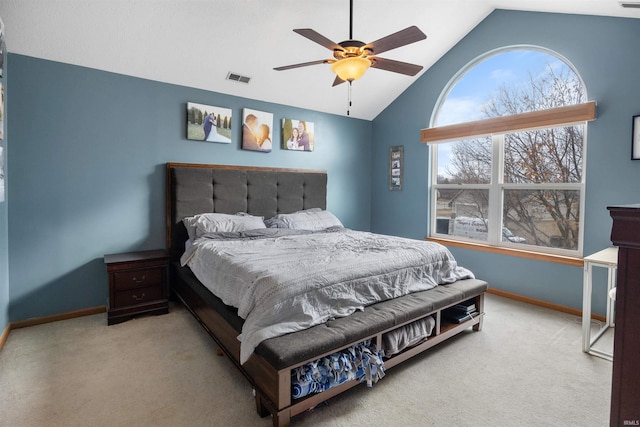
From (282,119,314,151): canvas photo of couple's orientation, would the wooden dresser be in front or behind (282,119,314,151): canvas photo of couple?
in front

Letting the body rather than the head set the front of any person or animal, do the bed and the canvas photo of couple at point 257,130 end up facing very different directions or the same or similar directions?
same or similar directions

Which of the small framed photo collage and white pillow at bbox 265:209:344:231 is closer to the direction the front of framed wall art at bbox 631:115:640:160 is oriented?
the white pillow

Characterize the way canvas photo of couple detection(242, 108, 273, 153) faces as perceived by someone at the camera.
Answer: facing the viewer and to the right of the viewer

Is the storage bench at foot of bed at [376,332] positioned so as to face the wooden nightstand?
no

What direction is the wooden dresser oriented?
to the viewer's left

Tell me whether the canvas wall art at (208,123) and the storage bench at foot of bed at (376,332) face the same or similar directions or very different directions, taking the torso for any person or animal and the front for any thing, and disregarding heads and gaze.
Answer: same or similar directions

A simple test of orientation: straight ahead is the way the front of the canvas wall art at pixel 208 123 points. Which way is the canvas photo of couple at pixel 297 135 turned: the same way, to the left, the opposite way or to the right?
the same way

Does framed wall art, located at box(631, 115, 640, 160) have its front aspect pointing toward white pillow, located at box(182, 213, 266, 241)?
no

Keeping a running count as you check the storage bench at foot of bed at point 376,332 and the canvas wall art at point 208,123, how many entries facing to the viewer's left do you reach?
0

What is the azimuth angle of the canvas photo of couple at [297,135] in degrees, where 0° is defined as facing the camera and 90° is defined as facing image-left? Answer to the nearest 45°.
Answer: approximately 315°

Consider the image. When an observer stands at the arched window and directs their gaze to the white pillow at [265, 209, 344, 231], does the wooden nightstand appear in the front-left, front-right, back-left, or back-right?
front-left

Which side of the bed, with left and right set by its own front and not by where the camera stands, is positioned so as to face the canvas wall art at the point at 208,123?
back
